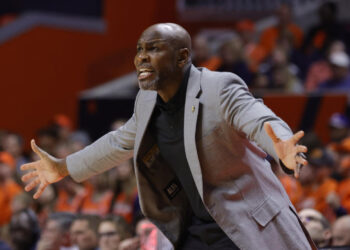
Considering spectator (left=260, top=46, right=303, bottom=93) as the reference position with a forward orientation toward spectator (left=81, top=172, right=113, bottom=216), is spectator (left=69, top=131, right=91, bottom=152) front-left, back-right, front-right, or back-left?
front-right

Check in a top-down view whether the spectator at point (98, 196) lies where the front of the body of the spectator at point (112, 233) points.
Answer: no

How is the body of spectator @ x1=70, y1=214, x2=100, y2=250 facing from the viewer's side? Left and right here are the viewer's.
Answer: facing the viewer and to the left of the viewer

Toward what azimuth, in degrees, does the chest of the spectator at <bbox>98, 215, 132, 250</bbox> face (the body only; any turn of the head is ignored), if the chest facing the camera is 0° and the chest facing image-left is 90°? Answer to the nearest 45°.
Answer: approximately 45°

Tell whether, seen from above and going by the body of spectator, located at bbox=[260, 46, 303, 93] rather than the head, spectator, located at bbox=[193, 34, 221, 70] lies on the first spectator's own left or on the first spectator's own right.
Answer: on the first spectator's own right

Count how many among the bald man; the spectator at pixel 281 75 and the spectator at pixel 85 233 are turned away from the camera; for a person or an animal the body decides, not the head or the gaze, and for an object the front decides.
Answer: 0

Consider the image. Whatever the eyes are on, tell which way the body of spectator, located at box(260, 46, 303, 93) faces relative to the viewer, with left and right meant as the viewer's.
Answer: facing the viewer

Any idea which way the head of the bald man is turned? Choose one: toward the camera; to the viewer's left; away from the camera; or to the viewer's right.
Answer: to the viewer's left

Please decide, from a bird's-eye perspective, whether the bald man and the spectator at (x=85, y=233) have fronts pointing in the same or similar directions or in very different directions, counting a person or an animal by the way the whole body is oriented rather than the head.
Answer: same or similar directions

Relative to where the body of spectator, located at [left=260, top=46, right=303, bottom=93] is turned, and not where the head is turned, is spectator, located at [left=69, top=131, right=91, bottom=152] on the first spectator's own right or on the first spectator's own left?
on the first spectator's own right

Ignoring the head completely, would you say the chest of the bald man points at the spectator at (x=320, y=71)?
no

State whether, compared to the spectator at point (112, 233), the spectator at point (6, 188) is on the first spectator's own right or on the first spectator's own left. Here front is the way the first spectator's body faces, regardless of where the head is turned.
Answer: on the first spectator's own right

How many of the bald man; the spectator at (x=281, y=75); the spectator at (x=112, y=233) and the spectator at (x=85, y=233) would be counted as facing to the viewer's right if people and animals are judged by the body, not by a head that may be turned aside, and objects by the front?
0

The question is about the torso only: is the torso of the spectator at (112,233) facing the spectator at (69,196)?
no

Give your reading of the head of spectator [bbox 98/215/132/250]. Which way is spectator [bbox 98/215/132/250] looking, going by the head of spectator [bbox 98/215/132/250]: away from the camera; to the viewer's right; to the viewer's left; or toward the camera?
toward the camera

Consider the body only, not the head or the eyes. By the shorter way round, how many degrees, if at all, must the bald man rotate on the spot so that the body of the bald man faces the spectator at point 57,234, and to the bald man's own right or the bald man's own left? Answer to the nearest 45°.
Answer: approximately 90° to the bald man's own right

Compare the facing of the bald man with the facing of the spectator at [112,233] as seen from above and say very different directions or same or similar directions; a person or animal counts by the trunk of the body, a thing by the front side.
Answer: same or similar directions
